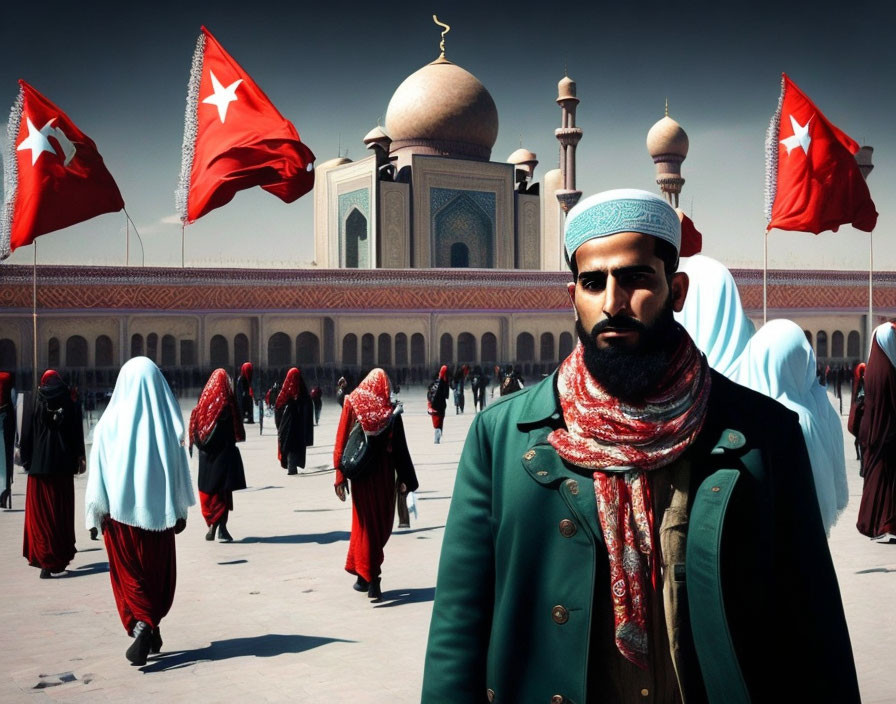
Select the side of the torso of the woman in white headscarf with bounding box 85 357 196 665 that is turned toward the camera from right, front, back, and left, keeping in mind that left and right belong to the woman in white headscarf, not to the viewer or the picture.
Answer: back

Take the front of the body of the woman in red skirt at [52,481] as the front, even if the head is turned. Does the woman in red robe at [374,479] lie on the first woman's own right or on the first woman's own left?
on the first woman's own right

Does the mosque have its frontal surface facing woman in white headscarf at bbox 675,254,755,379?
yes

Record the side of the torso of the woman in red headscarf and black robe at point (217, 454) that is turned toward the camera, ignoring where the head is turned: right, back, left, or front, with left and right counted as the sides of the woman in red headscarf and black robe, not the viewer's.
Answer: back

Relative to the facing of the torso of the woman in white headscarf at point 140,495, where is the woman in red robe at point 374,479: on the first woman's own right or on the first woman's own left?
on the first woman's own right

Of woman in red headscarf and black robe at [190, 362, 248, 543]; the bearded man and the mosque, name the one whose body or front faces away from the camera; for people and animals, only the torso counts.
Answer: the woman in red headscarf and black robe

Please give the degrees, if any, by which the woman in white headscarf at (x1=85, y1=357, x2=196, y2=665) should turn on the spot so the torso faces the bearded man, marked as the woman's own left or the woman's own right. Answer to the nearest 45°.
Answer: approximately 180°

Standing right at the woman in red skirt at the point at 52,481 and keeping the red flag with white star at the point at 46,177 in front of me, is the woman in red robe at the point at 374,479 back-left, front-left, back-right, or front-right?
back-right

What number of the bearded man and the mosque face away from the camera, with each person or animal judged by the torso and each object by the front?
0

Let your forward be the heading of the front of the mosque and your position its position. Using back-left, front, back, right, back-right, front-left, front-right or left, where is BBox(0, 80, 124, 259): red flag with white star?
front

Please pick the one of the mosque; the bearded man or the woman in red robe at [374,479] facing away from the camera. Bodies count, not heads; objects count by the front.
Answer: the woman in red robe

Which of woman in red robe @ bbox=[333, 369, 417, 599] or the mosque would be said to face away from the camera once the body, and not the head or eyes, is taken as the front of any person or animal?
the woman in red robe

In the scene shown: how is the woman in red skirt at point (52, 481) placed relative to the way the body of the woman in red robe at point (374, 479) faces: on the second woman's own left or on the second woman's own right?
on the second woman's own left

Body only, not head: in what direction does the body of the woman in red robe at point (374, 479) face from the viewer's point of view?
away from the camera

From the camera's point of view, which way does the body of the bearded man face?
toward the camera

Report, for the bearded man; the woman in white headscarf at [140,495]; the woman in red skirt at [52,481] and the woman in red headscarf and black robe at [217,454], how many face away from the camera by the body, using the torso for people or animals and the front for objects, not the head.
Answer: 3

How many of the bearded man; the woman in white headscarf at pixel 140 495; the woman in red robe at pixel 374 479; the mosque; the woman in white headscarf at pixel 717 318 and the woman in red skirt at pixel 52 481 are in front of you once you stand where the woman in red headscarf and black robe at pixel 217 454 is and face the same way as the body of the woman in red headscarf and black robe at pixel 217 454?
1

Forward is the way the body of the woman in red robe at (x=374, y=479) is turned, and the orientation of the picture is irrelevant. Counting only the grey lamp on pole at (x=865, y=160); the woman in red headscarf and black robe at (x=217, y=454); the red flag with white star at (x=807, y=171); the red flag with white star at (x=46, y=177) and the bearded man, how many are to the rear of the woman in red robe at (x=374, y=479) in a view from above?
1

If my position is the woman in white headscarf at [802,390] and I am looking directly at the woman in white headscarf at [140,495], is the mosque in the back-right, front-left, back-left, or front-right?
front-right

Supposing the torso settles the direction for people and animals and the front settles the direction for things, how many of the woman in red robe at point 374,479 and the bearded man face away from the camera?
1
